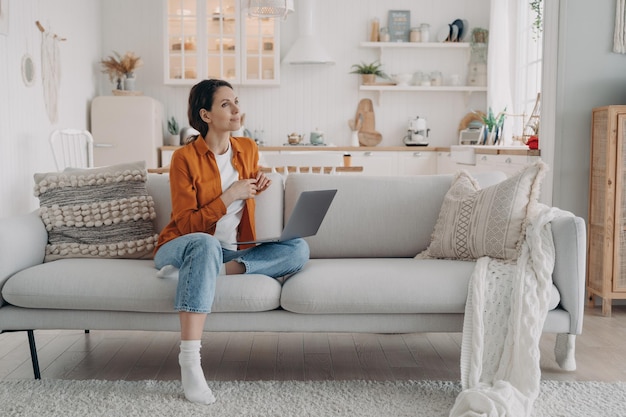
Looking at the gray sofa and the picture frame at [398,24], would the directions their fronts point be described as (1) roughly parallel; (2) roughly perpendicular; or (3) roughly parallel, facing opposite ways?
roughly parallel

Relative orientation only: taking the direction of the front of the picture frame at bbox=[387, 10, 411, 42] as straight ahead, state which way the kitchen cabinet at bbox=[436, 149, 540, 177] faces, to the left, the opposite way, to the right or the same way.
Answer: the same way

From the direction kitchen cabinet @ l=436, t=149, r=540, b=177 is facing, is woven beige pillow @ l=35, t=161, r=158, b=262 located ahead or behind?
ahead

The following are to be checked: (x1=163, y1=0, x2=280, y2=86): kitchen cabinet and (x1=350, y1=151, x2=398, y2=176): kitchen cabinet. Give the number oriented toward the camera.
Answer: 2

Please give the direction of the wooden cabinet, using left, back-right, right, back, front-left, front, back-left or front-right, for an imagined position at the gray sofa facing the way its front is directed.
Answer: back-left

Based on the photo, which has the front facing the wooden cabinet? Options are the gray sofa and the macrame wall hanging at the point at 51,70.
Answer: the macrame wall hanging

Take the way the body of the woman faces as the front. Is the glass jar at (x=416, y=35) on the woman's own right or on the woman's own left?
on the woman's own left

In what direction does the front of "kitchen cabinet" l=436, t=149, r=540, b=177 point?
toward the camera

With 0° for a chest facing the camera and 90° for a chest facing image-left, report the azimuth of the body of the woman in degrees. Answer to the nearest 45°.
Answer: approximately 315°

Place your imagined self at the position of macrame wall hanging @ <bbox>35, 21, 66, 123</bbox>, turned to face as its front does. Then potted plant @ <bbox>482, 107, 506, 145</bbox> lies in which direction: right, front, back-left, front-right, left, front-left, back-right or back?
front-left

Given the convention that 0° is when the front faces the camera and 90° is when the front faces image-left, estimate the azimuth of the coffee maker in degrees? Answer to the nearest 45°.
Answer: approximately 0°

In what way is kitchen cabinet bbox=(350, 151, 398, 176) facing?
toward the camera

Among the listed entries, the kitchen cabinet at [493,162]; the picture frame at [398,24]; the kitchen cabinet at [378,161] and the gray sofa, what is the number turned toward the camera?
4

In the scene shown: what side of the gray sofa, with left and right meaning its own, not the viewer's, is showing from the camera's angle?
front

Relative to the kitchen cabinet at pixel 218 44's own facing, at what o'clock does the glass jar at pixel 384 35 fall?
The glass jar is roughly at 9 o'clock from the kitchen cabinet.
